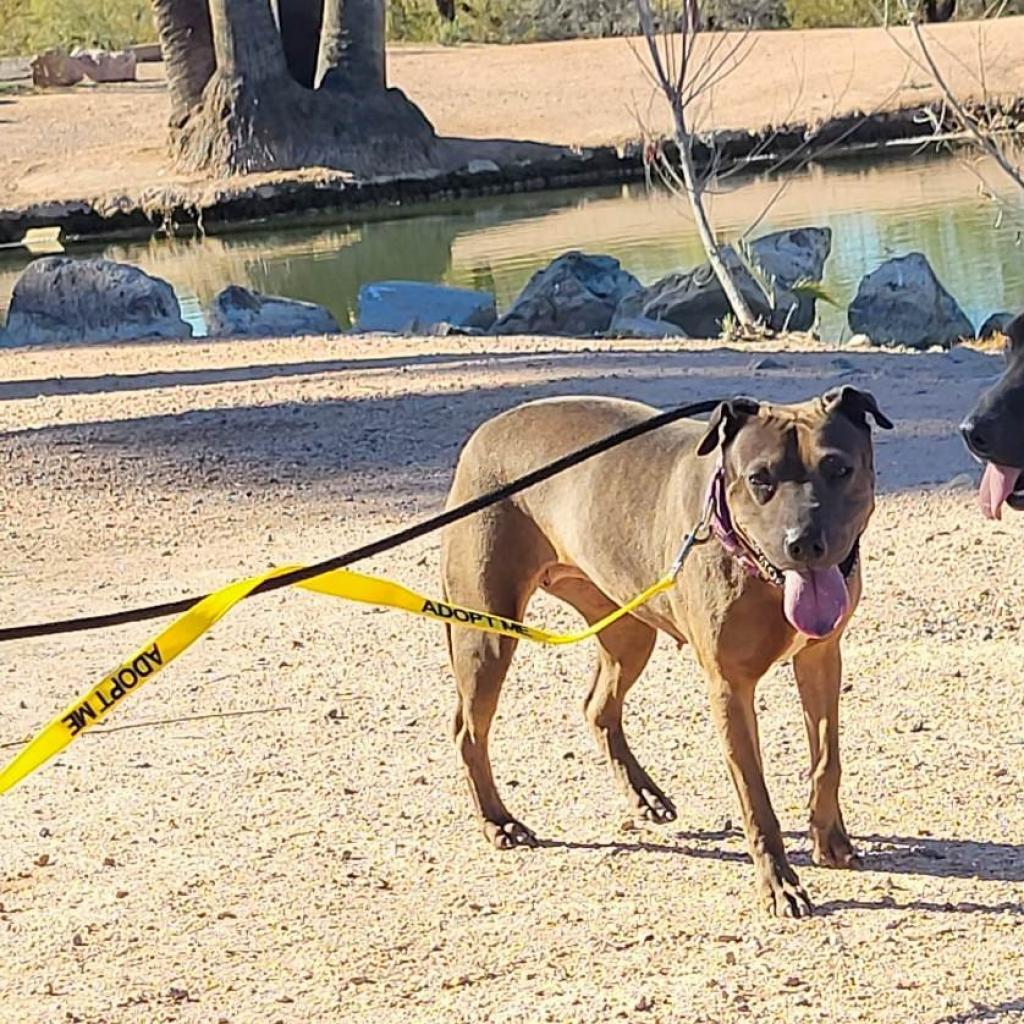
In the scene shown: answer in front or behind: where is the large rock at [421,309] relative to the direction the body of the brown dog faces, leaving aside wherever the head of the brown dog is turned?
behind

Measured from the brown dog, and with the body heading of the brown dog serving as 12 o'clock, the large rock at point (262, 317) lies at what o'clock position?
The large rock is roughly at 7 o'clock from the brown dog.

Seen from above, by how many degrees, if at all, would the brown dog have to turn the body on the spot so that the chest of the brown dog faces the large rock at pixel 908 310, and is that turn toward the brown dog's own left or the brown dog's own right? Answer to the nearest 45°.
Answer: approximately 135° to the brown dog's own left

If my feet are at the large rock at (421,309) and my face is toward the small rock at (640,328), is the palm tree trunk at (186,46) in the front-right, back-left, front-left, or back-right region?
back-left

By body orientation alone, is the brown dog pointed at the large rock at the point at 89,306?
no

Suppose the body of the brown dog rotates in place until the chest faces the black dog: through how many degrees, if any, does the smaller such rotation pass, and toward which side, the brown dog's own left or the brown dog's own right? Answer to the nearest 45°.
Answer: approximately 45° to the brown dog's own left

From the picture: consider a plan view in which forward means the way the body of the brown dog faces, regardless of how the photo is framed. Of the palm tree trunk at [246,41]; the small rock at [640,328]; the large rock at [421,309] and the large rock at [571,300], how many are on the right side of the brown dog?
0

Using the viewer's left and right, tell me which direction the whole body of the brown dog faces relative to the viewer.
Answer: facing the viewer and to the right of the viewer

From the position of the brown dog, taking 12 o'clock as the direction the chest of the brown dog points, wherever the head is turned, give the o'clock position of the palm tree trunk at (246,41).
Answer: The palm tree trunk is roughly at 7 o'clock from the brown dog.

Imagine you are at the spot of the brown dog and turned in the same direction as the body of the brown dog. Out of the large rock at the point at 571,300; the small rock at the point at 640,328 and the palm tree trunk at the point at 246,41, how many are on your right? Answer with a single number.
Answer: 0

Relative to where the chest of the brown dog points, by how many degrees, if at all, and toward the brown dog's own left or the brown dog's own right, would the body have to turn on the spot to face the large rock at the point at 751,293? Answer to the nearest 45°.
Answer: approximately 135° to the brown dog's own left

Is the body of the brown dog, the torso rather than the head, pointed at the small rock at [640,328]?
no

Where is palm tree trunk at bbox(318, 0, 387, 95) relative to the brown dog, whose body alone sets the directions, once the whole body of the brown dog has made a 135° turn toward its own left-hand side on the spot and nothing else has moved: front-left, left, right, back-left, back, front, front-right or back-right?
front
